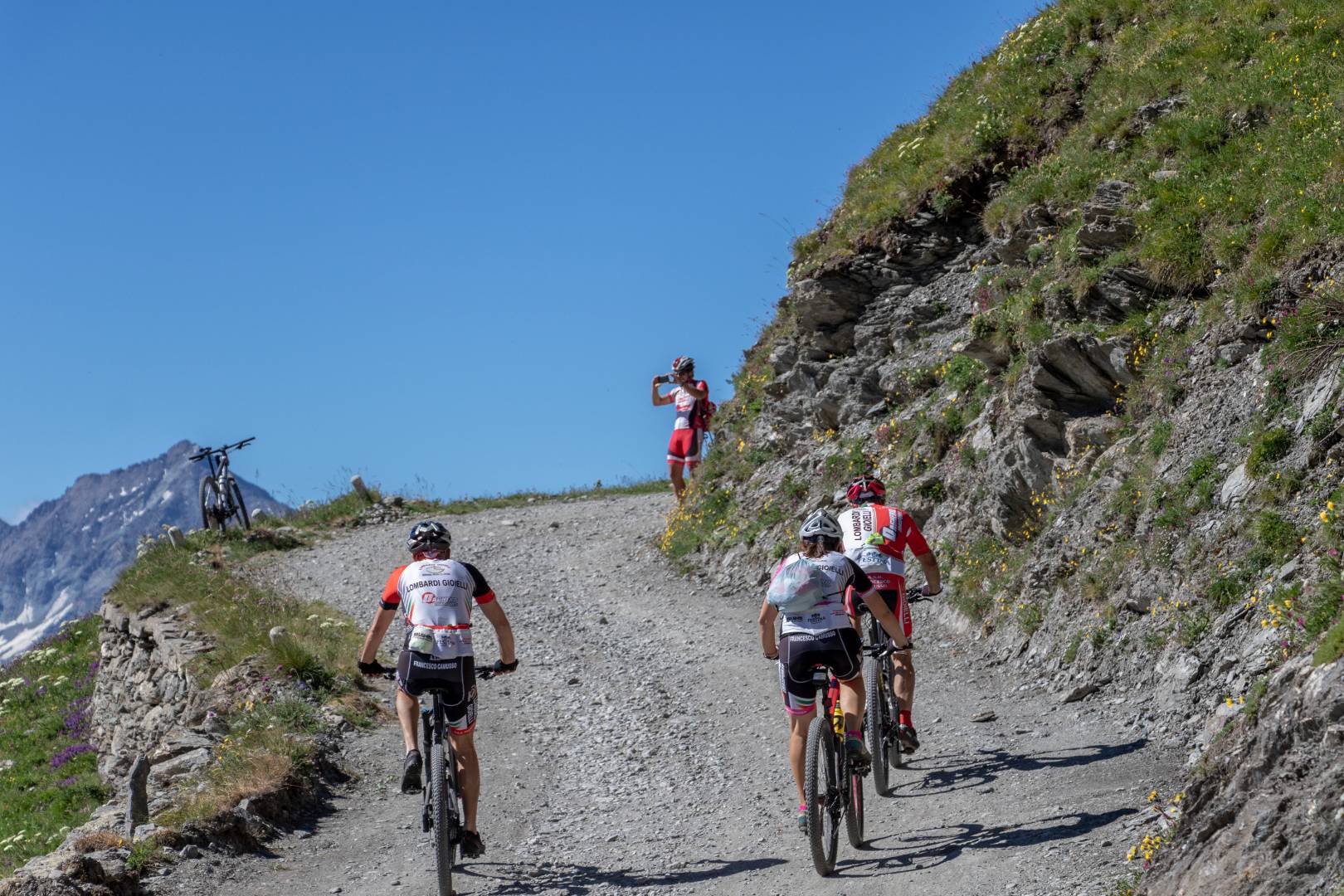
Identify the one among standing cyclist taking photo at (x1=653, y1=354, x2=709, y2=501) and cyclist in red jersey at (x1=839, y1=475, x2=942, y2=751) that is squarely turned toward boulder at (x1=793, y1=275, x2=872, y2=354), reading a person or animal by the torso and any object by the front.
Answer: the cyclist in red jersey

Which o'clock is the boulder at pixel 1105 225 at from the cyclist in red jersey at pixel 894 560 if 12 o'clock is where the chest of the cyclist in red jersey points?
The boulder is roughly at 1 o'clock from the cyclist in red jersey.

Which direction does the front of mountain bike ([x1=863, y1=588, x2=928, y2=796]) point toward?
away from the camera

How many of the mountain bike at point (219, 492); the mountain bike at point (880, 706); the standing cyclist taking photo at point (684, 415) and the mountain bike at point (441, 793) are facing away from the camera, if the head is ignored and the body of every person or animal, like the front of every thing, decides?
2

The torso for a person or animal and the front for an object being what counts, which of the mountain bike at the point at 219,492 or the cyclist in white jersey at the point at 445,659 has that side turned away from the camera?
the cyclist in white jersey

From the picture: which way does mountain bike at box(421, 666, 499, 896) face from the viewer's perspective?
away from the camera

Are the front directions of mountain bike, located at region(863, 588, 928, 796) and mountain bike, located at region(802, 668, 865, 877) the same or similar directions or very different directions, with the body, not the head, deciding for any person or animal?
same or similar directions

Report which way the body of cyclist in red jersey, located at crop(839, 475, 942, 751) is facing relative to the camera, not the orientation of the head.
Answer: away from the camera

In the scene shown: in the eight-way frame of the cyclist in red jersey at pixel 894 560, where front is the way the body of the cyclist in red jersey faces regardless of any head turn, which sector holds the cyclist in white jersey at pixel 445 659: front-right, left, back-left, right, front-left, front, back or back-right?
back-left

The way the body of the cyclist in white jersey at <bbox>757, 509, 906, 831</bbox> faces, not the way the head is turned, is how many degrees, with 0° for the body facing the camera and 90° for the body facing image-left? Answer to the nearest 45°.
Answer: approximately 180°

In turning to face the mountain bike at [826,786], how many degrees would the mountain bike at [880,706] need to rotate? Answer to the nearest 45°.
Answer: approximately 180°

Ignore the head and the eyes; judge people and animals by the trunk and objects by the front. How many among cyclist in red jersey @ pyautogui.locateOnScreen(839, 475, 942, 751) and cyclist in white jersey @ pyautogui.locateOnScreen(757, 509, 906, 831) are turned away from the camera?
2

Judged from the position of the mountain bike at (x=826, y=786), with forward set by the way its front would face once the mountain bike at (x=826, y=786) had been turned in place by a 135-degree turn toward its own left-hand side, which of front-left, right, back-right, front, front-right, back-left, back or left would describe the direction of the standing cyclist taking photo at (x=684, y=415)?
back-right

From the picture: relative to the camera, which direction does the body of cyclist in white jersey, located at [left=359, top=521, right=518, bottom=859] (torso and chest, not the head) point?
away from the camera

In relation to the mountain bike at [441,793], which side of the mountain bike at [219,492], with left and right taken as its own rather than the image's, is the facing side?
front

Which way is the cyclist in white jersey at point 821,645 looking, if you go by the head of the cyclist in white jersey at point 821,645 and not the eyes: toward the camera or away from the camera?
away from the camera

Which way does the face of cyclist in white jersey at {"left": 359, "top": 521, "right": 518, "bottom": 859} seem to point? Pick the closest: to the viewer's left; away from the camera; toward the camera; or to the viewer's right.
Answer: away from the camera

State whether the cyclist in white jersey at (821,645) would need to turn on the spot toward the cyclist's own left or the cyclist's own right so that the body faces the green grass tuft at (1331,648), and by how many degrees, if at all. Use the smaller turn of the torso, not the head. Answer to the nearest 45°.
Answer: approximately 135° to the cyclist's own right

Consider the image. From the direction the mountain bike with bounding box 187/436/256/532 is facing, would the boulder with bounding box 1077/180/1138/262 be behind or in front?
in front

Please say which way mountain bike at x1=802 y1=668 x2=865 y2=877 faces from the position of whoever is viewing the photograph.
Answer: facing away from the viewer

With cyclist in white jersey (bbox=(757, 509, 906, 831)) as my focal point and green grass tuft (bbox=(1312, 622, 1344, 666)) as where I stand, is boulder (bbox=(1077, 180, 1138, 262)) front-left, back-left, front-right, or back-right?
front-right
